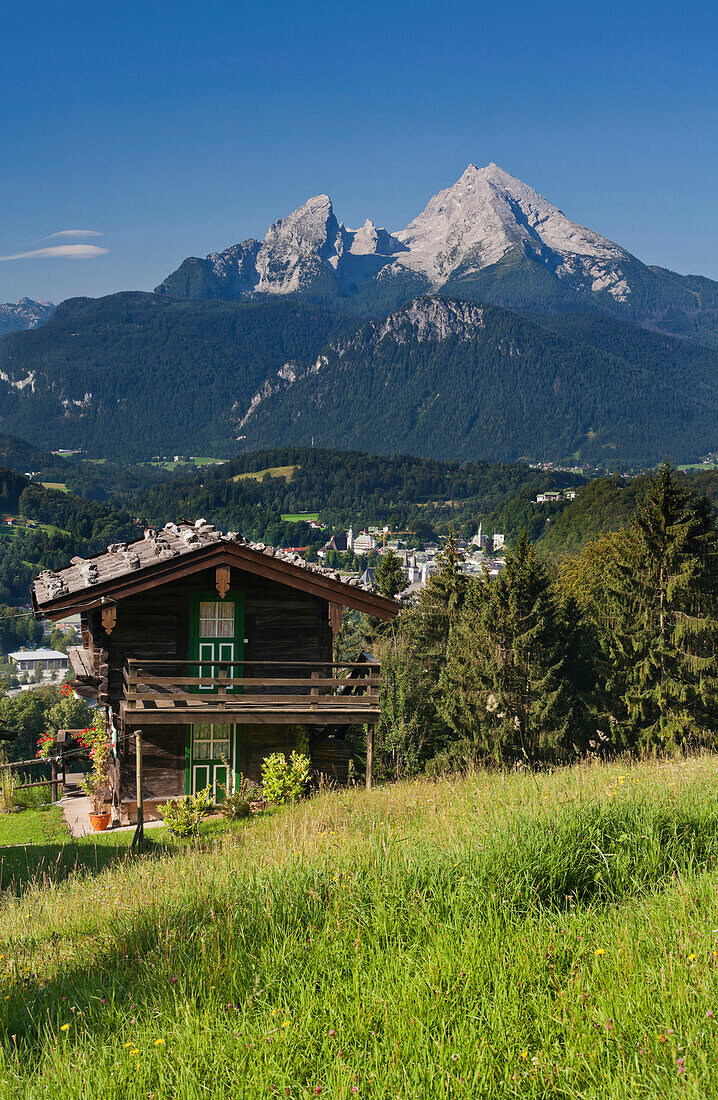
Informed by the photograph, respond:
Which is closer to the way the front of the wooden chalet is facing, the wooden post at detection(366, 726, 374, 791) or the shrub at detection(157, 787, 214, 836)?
the shrub

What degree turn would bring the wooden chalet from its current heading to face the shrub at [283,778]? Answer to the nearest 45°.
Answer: approximately 45° to its left

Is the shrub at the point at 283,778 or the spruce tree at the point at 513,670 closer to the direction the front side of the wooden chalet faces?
the shrub

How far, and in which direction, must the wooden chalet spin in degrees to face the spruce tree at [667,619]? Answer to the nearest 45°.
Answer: approximately 135° to its left

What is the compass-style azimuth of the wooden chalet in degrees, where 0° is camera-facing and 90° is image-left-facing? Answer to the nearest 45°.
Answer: approximately 0°

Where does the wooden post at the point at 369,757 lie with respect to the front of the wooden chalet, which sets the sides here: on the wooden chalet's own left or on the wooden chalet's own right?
on the wooden chalet's own left

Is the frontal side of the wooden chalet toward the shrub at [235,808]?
yes

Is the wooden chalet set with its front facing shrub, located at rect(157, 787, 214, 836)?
yes
